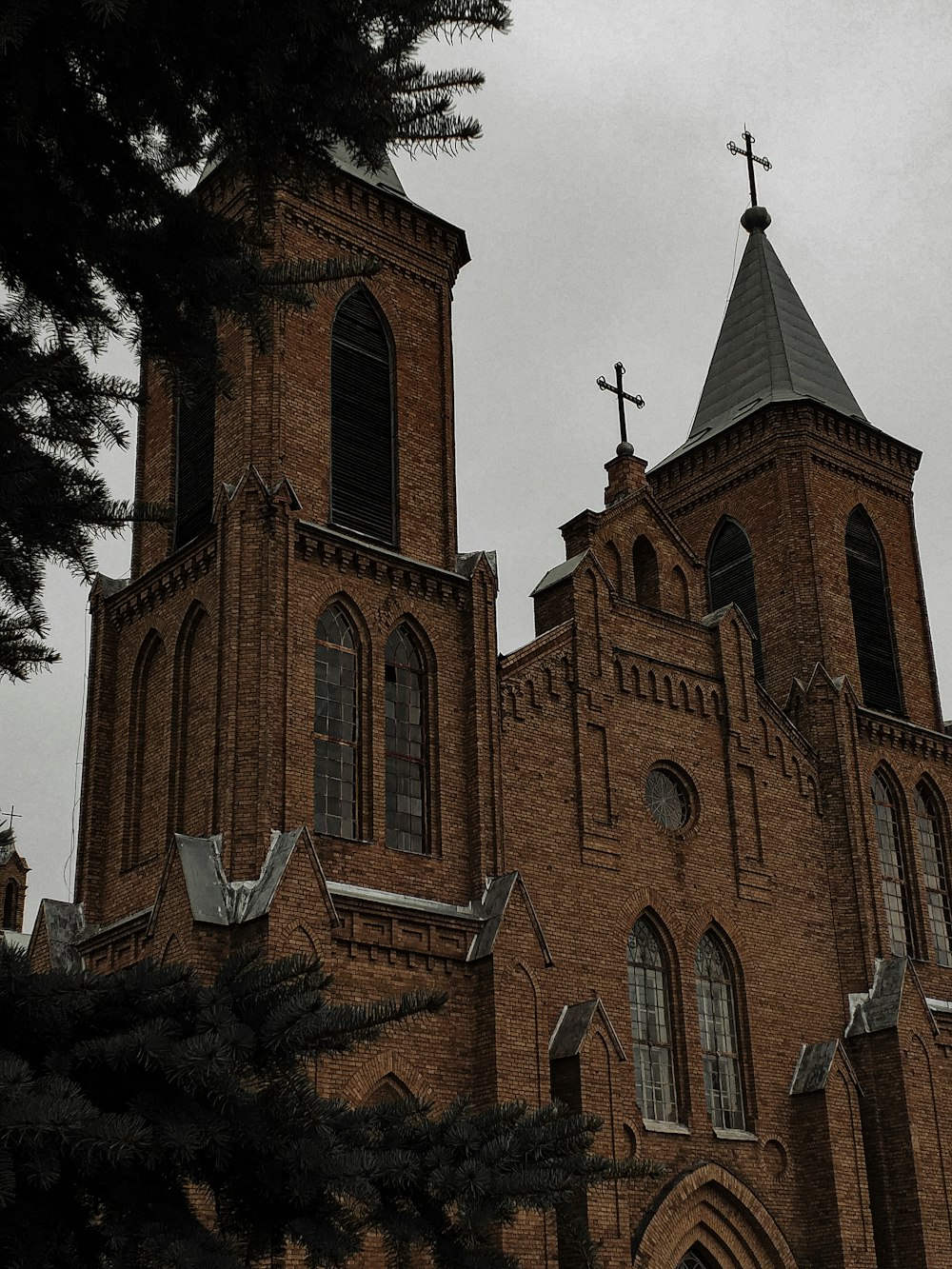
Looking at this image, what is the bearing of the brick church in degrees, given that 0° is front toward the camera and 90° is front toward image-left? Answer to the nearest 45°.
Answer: approximately 315°

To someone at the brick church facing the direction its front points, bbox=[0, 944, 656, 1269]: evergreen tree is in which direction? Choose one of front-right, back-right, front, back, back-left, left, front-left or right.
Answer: front-right

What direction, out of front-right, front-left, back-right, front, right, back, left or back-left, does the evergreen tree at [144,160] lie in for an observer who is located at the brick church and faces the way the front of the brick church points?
front-right
